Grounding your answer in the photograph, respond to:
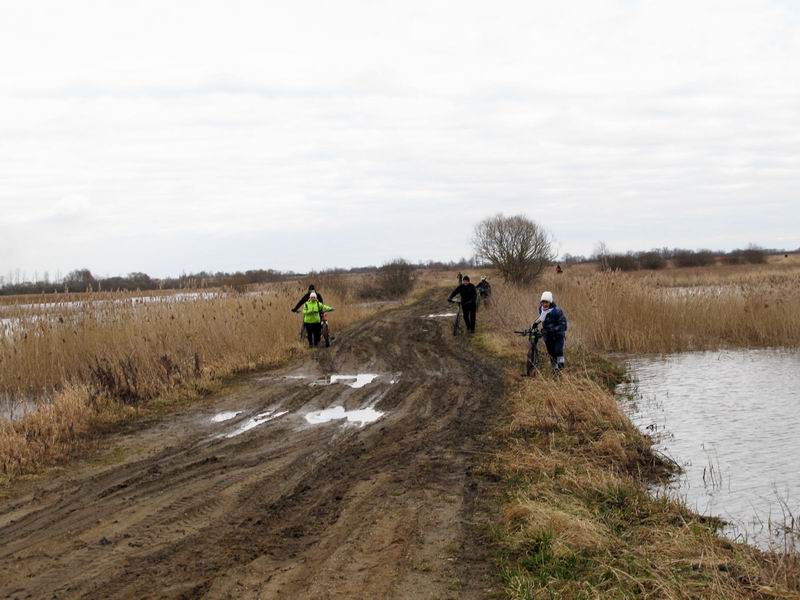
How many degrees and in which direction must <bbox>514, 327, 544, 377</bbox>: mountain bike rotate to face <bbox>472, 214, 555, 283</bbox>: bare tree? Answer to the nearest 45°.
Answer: approximately 180°

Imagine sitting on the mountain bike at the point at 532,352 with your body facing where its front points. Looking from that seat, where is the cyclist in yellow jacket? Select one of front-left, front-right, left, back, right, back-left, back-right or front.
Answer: back-right

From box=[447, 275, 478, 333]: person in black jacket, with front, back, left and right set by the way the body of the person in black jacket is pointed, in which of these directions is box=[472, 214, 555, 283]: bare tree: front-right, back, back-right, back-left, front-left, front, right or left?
back

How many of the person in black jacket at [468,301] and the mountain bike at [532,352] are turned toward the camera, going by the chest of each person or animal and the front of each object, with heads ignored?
2

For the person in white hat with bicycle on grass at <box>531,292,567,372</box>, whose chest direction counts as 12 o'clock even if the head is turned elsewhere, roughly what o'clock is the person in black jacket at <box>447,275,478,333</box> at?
The person in black jacket is roughly at 4 o'clock from the person in white hat with bicycle on grass.

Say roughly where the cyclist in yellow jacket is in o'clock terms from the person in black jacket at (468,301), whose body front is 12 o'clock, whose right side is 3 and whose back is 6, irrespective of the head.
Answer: The cyclist in yellow jacket is roughly at 2 o'clock from the person in black jacket.

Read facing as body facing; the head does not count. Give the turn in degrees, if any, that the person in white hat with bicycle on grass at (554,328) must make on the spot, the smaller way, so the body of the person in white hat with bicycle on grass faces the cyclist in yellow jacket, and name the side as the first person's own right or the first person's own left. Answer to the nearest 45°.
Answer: approximately 90° to the first person's own right

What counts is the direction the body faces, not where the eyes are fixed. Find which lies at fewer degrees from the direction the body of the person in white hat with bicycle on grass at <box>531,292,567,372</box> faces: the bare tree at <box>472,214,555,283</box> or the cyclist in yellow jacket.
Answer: the cyclist in yellow jacket

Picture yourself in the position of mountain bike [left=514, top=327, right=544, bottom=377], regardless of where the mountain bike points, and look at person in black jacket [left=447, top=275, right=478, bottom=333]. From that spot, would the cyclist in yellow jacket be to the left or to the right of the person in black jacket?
left

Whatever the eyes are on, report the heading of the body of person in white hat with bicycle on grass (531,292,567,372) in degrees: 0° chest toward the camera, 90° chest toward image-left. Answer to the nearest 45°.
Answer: approximately 45°

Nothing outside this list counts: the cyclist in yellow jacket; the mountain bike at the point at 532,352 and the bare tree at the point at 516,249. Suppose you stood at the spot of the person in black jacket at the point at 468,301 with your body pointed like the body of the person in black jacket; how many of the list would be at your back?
1

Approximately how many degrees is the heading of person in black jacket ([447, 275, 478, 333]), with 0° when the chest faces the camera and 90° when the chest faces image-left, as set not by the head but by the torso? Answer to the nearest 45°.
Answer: approximately 0°

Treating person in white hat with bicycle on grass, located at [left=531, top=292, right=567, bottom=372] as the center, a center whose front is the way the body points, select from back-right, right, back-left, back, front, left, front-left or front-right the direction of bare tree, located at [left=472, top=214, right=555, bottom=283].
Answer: back-right
